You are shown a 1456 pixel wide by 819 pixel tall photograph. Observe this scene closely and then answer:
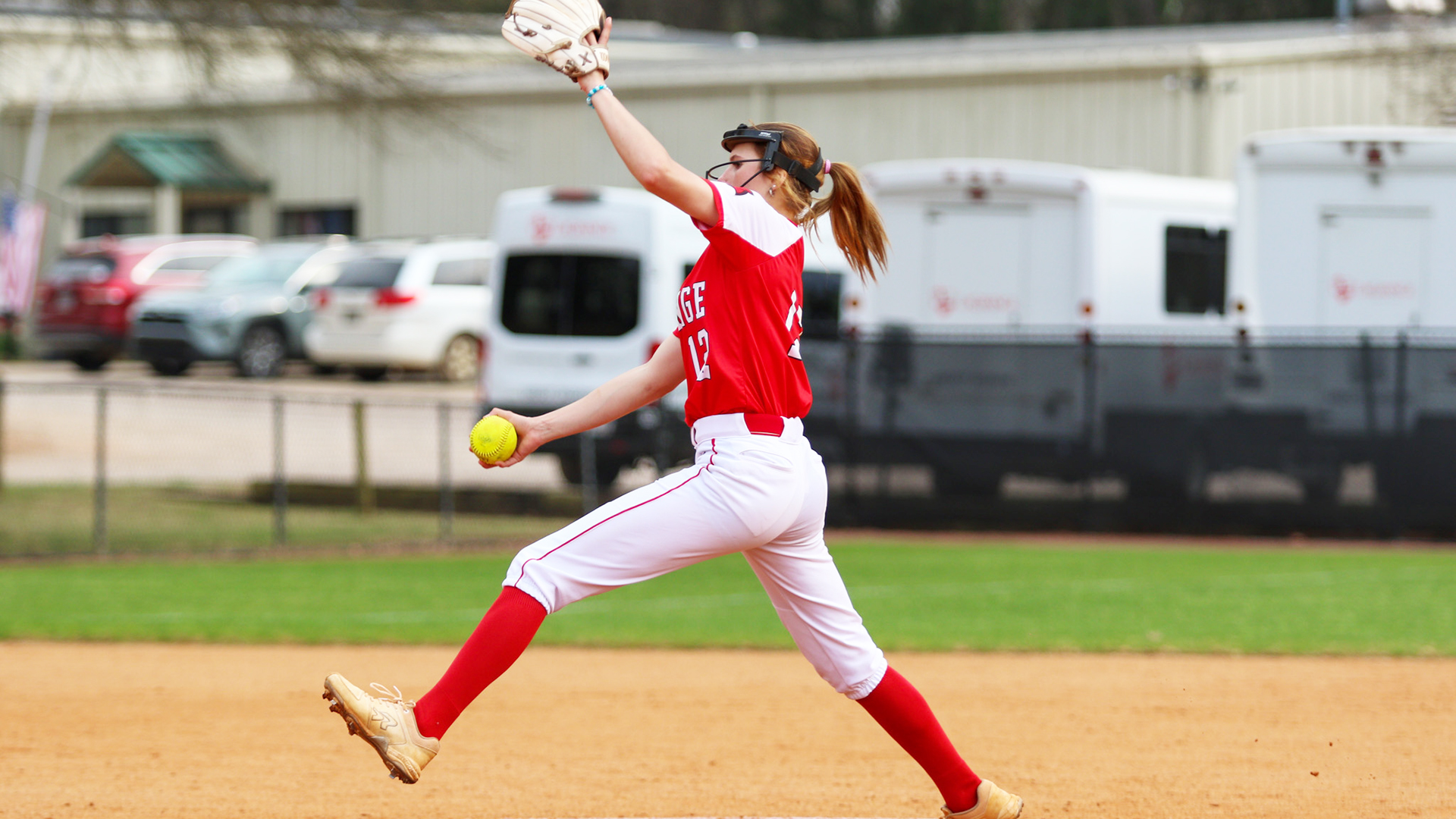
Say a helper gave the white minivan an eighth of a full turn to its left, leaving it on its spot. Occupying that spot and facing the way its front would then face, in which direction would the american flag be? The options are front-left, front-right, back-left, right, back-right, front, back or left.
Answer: front-left

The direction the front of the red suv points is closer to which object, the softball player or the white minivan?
the white minivan

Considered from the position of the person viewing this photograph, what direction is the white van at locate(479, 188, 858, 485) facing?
facing away from the viewer and to the right of the viewer

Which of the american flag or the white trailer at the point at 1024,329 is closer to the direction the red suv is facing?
the american flag

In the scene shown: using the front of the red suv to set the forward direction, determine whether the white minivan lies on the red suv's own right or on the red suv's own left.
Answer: on the red suv's own right

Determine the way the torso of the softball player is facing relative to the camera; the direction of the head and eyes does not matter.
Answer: to the viewer's left

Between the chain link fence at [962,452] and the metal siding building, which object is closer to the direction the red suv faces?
the metal siding building

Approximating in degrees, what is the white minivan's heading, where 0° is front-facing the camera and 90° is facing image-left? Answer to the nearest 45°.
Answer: approximately 225°

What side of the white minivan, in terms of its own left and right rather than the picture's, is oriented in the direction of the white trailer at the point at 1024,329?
right

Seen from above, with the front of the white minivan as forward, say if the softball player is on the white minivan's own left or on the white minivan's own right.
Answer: on the white minivan's own right

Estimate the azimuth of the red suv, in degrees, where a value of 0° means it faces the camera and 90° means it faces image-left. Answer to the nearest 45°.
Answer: approximately 225°
